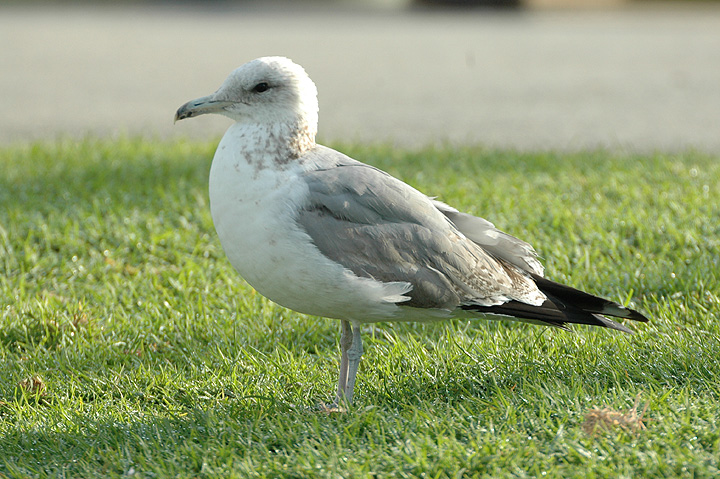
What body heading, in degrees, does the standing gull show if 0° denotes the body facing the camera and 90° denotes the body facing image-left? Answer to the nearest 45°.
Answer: approximately 90°
